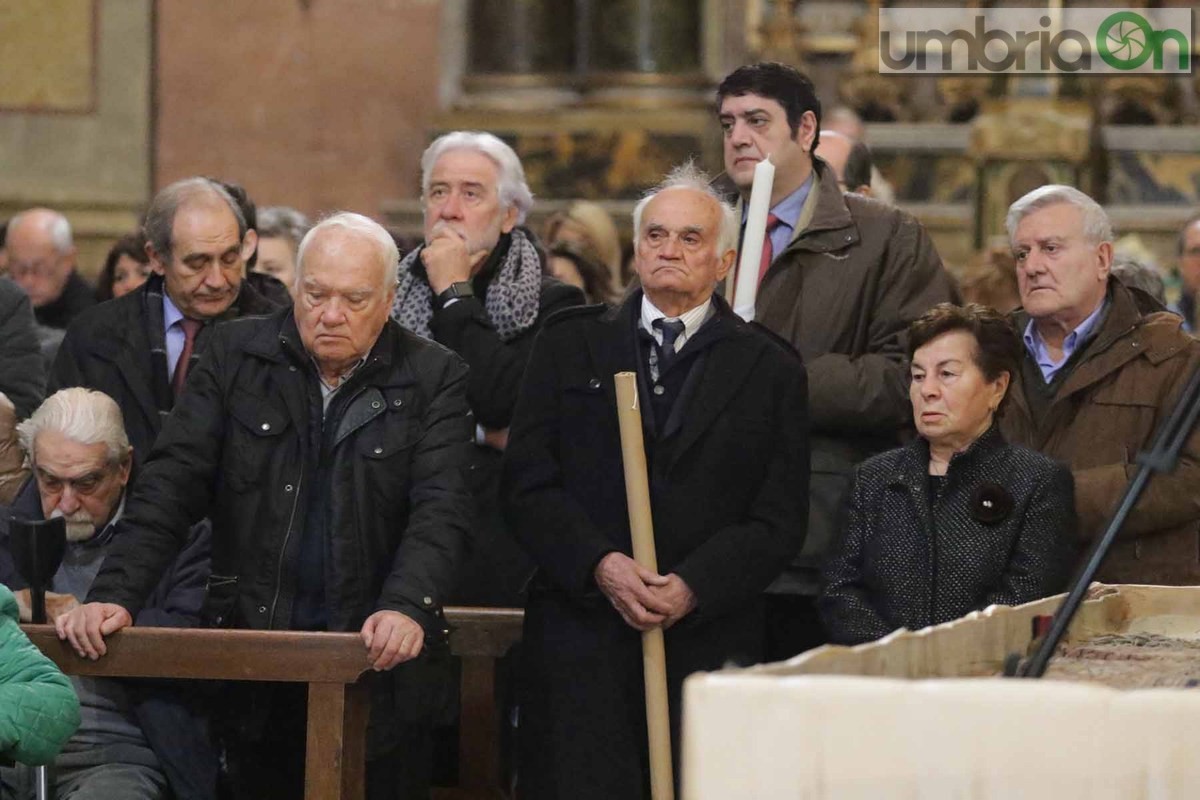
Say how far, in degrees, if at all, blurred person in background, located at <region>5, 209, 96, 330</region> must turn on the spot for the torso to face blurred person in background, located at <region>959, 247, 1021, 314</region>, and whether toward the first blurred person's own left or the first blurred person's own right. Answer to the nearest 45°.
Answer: approximately 90° to the first blurred person's own left

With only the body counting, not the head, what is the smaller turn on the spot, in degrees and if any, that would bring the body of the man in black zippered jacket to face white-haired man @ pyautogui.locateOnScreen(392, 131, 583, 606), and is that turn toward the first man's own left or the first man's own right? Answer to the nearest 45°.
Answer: approximately 135° to the first man's own left

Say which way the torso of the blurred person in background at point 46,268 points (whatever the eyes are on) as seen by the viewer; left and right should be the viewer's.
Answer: facing the viewer and to the left of the viewer

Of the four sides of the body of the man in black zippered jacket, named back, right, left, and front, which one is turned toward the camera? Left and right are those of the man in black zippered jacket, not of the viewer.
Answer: front

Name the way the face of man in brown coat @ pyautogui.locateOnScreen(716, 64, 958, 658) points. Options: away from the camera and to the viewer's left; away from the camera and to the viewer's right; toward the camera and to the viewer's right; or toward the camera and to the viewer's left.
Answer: toward the camera and to the viewer's left

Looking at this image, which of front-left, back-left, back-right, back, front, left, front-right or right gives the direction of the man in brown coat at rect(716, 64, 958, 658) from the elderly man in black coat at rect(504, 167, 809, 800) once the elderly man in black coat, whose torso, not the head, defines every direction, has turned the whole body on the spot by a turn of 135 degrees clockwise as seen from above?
right

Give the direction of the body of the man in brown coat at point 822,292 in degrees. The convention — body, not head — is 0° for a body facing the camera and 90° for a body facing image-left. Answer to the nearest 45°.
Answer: approximately 45°

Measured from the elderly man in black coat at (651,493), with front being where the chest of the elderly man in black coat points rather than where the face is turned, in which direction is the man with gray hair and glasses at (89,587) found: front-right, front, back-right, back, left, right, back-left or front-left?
right

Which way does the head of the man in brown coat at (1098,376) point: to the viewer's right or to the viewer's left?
to the viewer's left

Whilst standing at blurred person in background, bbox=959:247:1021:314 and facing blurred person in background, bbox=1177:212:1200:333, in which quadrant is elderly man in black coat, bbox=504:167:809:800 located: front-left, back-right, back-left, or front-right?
back-right

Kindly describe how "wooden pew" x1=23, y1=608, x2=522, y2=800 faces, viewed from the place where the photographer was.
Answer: facing the viewer
